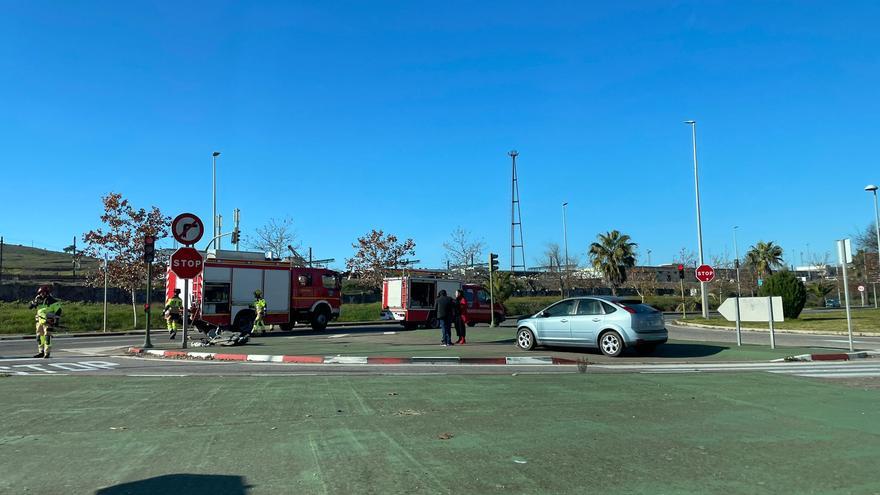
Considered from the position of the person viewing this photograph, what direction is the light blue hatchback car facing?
facing away from the viewer and to the left of the viewer

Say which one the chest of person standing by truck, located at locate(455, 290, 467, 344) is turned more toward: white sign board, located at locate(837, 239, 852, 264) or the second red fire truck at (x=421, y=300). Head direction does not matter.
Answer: the second red fire truck

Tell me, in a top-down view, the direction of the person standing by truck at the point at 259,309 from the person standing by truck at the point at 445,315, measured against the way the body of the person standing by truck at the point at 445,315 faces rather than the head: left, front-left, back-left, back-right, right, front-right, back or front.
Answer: front-left

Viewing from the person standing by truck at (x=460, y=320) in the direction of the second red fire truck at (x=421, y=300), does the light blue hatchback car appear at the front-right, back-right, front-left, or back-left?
back-right

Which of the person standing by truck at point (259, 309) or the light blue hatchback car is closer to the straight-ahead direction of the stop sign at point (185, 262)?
the light blue hatchback car

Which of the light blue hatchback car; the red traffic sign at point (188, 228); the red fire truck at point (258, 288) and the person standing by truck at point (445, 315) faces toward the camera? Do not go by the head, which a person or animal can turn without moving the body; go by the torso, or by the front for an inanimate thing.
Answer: the red traffic sign

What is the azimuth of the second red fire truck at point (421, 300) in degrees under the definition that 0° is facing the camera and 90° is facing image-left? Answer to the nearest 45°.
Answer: approximately 225°

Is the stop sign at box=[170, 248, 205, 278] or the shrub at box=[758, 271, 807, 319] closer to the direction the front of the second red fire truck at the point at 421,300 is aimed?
the shrub

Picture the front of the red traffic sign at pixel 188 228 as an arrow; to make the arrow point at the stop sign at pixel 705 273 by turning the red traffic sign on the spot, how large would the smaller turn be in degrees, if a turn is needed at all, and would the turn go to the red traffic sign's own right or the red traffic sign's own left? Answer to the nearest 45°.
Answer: approximately 90° to the red traffic sign's own left

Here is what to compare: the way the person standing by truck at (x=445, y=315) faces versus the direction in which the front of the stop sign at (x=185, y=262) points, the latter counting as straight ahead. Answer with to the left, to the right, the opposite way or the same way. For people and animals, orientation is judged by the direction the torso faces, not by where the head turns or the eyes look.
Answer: the opposite way

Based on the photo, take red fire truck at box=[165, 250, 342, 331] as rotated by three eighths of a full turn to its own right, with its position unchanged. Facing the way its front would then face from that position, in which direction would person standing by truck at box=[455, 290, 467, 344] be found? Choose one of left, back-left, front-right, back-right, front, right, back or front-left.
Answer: left

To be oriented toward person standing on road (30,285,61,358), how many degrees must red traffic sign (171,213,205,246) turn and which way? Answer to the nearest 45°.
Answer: approximately 90° to its right

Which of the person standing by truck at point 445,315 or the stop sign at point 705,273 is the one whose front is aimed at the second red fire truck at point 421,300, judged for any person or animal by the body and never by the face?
the person standing by truck

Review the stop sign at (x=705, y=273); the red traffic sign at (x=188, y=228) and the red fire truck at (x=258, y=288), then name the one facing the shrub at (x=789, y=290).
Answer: the red fire truck

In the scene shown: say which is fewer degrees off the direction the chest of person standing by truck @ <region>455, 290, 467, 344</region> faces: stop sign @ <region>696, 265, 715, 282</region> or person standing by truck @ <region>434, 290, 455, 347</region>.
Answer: the person standing by truck

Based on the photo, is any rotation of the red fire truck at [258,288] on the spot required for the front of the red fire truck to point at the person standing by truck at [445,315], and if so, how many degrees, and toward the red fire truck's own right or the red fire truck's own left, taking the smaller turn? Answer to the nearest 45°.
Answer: approximately 45° to the red fire truck's own right

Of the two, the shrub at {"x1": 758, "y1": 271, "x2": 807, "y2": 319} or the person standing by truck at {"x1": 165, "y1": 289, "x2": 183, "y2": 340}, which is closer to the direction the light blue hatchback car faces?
the person standing by truck
